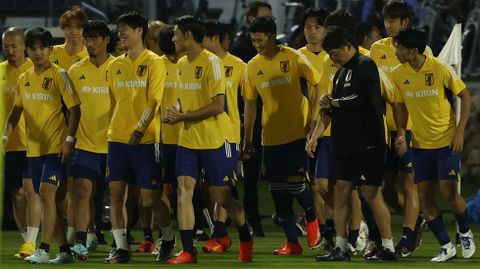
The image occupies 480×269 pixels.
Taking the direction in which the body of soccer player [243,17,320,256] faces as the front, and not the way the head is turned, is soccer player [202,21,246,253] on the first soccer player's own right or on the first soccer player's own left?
on the first soccer player's own right

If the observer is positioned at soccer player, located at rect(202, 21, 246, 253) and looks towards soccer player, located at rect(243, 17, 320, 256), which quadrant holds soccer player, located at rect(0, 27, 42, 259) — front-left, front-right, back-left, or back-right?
back-right

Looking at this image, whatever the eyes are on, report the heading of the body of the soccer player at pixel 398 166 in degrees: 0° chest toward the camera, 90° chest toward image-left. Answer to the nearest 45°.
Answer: approximately 45°

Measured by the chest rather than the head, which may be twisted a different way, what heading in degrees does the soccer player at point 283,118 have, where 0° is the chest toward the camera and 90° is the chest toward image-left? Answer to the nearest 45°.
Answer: approximately 45°

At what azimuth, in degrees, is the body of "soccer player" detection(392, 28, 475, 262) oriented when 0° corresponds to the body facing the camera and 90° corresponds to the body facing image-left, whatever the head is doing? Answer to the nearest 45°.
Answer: approximately 45°
